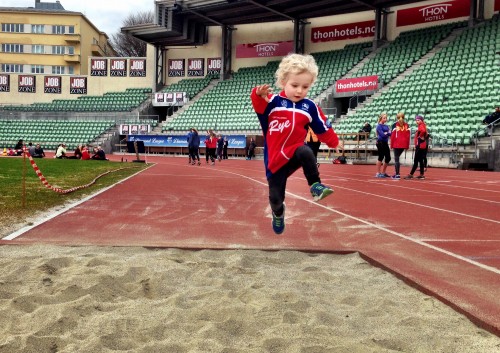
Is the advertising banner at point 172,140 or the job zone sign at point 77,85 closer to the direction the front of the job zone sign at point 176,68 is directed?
the advertising banner

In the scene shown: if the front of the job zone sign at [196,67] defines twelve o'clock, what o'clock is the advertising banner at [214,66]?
The advertising banner is roughly at 10 o'clock from the job zone sign.

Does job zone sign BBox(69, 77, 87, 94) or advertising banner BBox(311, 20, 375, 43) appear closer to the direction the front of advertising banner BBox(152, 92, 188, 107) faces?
the advertising banner

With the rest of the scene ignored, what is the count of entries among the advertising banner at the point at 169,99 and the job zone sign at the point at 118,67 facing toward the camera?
2

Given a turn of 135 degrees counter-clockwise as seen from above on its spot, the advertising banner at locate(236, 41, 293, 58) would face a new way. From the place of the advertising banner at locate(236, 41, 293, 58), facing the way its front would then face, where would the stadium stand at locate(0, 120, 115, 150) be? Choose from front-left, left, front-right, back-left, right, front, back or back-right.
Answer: back-left

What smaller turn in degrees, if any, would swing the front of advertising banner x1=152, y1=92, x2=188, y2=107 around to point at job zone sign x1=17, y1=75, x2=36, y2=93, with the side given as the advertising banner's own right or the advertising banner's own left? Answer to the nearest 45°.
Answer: approximately 135° to the advertising banner's own right

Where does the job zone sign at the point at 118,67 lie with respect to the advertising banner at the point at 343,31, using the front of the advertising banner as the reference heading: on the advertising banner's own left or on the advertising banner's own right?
on the advertising banner's own right

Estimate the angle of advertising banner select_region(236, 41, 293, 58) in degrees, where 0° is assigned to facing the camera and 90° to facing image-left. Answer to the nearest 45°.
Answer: approximately 0°

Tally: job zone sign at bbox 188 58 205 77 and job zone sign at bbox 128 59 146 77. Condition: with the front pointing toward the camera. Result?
2

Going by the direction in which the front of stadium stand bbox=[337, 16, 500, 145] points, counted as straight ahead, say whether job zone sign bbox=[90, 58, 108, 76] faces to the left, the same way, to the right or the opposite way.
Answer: to the left

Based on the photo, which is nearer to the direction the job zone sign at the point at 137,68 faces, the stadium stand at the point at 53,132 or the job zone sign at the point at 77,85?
the stadium stand
